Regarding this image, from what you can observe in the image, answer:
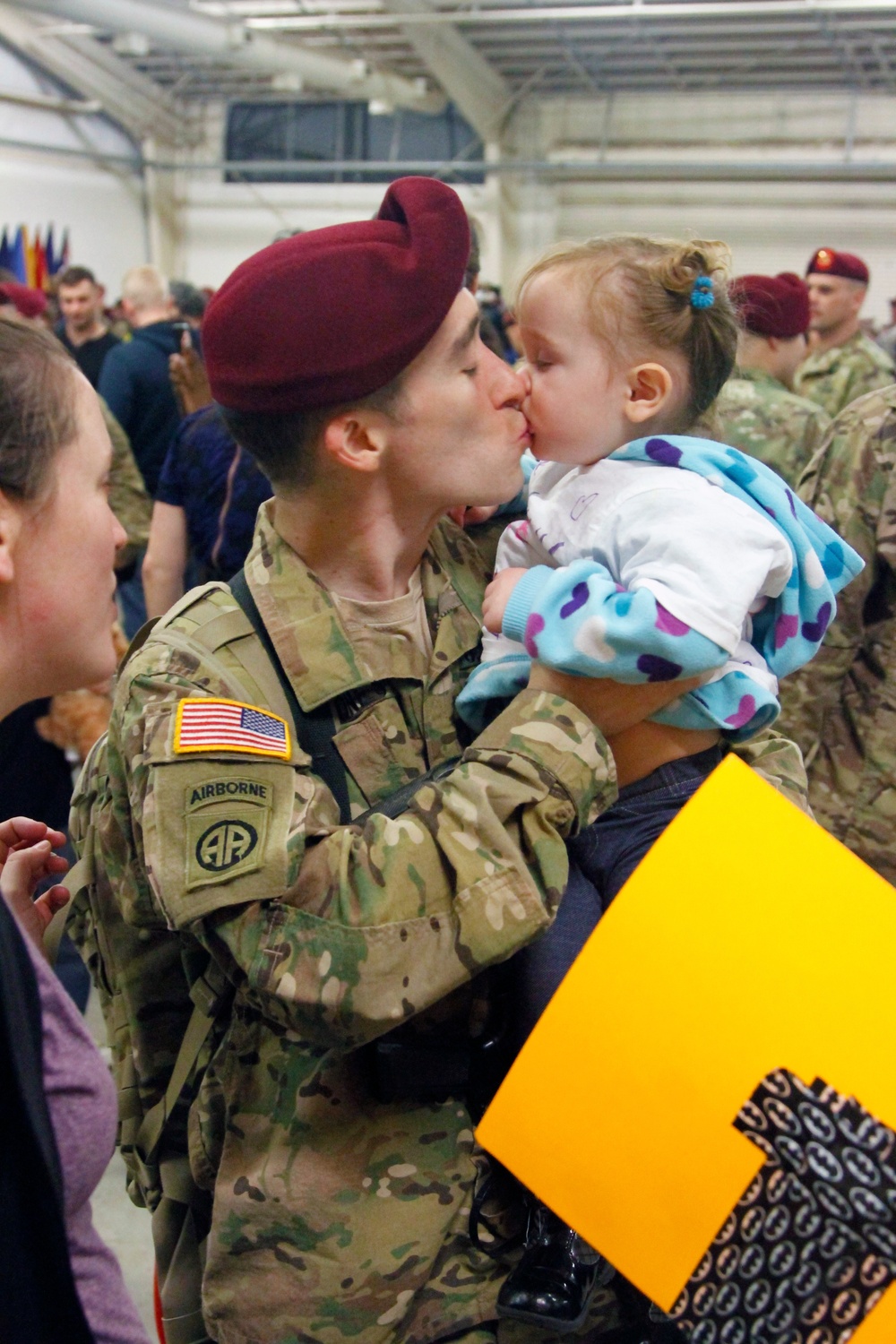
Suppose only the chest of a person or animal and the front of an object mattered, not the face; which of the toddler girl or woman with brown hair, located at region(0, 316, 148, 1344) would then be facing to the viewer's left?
the toddler girl

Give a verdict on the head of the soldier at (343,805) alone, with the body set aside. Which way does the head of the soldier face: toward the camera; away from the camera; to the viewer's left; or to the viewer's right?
to the viewer's right

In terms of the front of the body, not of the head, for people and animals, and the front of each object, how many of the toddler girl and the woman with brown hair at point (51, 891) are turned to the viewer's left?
1

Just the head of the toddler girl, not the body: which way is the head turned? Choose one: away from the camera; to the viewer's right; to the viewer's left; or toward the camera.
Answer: to the viewer's left

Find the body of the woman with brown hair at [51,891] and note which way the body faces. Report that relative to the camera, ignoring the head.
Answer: to the viewer's right

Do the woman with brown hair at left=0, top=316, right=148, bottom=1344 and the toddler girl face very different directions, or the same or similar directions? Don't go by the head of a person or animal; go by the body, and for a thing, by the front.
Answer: very different directions

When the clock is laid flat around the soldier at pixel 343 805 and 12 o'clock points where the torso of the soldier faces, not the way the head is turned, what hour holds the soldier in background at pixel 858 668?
The soldier in background is roughly at 10 o'clock from the soldier.

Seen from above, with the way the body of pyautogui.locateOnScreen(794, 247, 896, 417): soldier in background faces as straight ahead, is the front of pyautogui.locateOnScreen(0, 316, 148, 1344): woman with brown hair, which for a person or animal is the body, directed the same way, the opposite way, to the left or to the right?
the opposite way

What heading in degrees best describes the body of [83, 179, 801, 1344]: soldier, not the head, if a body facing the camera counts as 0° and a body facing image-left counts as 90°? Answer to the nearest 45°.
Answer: approximately 270°

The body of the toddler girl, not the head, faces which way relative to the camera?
to the viewer's left
